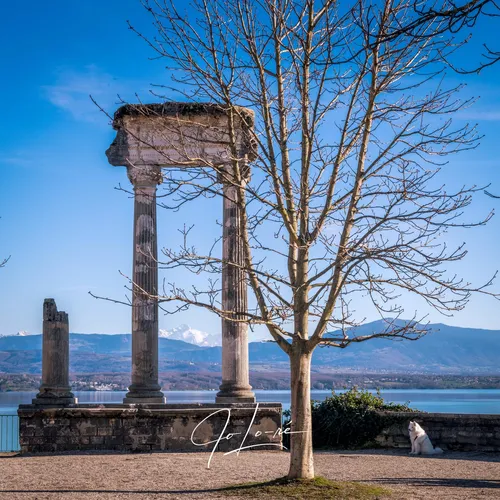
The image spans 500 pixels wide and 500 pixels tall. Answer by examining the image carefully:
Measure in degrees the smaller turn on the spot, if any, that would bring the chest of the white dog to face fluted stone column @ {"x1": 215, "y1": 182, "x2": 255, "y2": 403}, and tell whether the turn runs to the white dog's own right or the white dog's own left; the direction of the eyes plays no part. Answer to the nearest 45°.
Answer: approximately 45° to the white dog's own right

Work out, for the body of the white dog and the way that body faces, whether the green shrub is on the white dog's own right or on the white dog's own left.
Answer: on the white dog's own right

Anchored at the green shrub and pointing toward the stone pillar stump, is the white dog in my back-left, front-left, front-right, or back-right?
back-left

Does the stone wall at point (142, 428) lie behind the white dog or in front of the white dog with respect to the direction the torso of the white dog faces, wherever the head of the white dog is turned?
in front

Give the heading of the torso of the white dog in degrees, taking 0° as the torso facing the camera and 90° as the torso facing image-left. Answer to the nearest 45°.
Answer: approximately 90°
